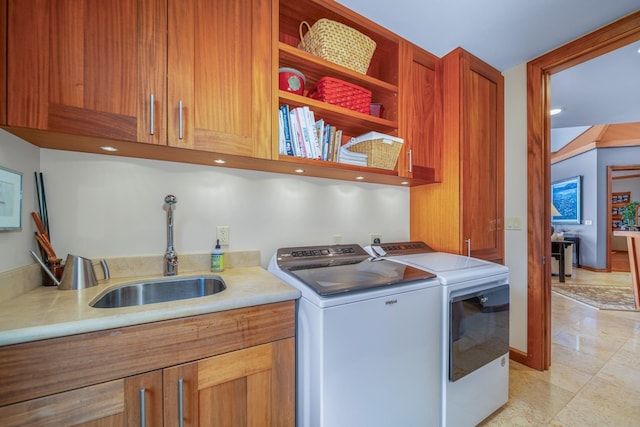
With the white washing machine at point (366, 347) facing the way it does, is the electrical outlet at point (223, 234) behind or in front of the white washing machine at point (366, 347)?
behind

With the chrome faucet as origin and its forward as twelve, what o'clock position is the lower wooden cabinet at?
The lower wooden cabinet is roughly at 12 o'clock from the chrome faucet.

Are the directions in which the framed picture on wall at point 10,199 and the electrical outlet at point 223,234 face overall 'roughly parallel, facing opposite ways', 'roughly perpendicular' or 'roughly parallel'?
roughly perpendicular

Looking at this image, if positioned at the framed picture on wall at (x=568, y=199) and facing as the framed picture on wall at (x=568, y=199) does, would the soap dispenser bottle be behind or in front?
in front

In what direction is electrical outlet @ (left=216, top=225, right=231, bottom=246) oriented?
toward the camera

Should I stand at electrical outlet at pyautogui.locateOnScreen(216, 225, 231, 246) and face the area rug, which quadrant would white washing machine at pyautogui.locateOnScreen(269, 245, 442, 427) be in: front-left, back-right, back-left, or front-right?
front-right
